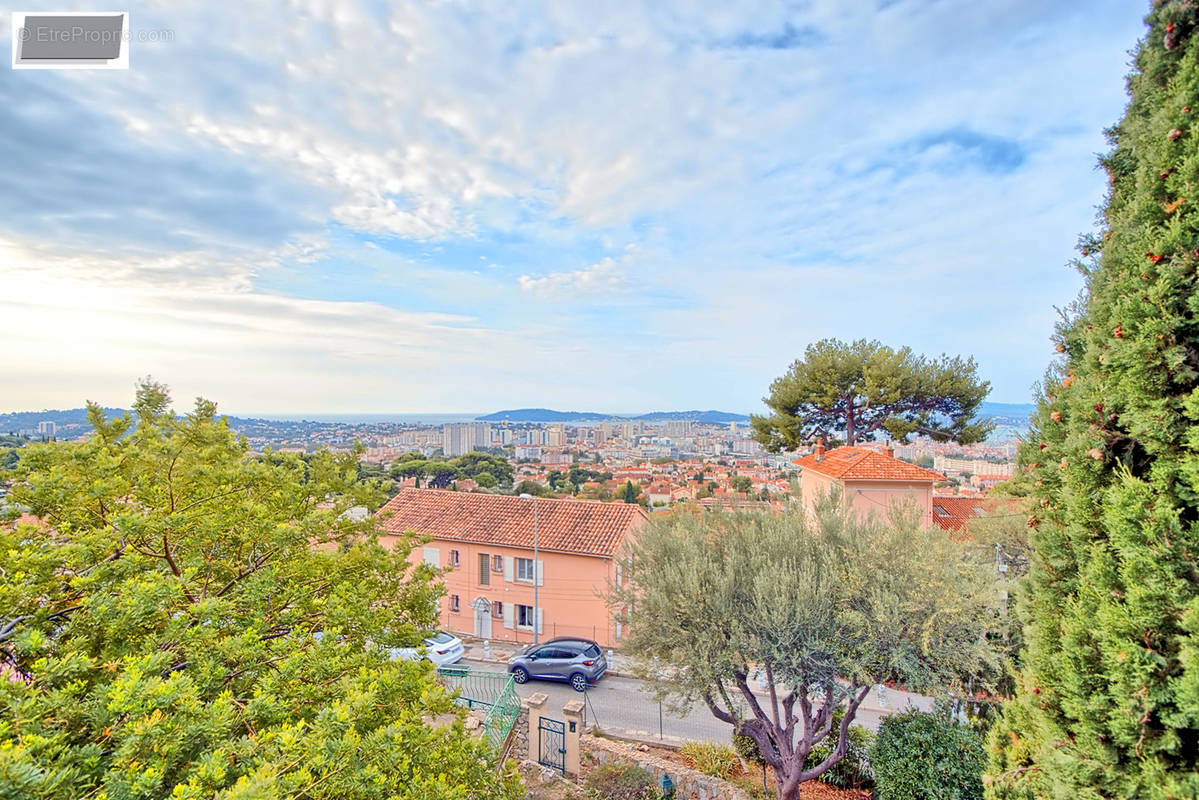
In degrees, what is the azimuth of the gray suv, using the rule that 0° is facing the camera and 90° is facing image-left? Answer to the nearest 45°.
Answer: approximately 135°

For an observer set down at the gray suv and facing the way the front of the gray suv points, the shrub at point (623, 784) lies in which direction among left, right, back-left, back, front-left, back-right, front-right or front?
back-left

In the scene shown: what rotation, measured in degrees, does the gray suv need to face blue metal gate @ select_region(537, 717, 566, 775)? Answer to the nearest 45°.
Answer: approximately 135° to its left

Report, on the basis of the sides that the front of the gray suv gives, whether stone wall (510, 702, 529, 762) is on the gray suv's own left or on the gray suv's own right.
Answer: on the gray suv's own left

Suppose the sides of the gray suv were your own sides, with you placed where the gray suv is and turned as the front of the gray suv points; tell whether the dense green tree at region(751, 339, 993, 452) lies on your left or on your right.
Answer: on your right

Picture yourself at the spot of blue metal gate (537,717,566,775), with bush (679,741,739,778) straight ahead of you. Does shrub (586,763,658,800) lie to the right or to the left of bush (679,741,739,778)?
right

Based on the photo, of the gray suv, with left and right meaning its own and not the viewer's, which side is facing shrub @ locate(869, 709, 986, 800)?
back

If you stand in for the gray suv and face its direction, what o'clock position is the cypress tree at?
The cypress tree is roughly at 7 o'clock from the gray suv.
